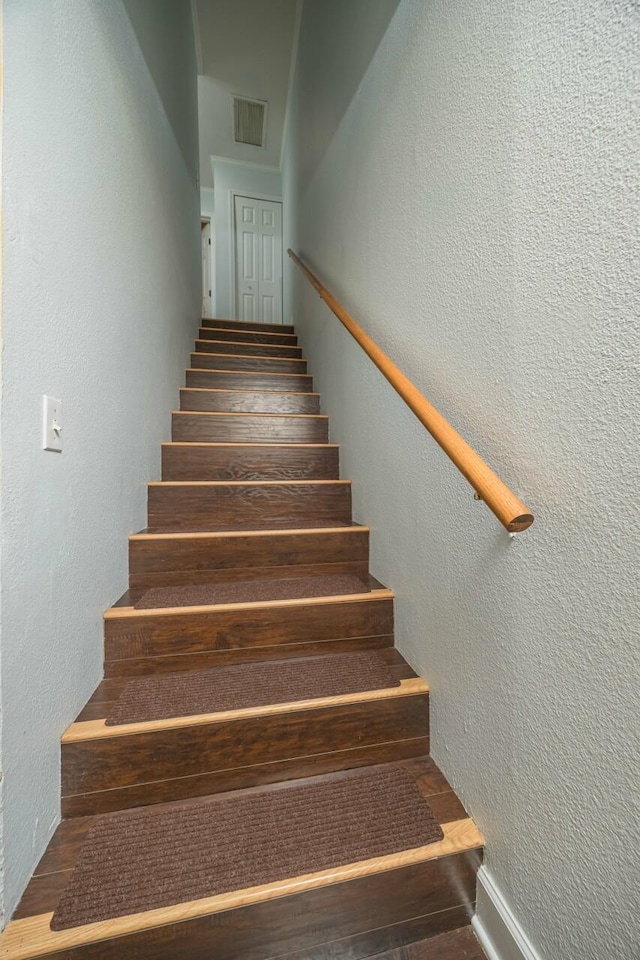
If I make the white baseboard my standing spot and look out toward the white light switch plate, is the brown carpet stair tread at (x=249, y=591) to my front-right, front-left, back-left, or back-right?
front-right

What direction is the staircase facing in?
toward the camera

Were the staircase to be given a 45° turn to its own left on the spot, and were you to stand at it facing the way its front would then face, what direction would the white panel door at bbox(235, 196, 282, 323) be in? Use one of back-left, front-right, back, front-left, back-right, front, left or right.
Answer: back-left

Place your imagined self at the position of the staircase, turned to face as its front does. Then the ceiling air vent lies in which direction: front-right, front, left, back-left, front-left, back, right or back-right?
back
